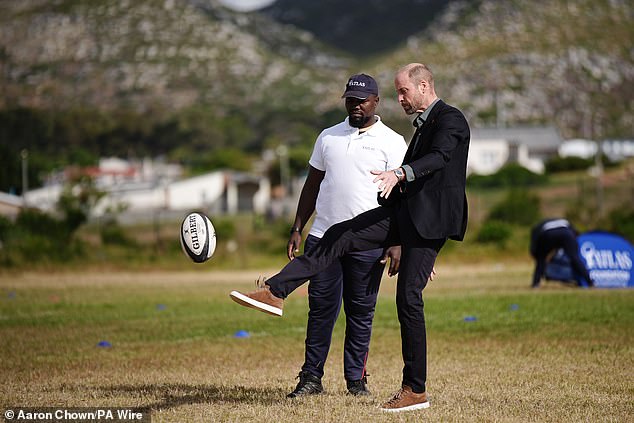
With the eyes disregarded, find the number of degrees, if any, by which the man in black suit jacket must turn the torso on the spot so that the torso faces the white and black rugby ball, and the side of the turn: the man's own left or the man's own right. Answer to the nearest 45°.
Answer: approximately 45° to the man's own right

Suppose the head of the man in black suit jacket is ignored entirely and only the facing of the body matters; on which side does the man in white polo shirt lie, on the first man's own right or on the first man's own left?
on the first man's own right

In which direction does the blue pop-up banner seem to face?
toward the camera

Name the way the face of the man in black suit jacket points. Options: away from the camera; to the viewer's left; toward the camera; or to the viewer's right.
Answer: to the viewer's left

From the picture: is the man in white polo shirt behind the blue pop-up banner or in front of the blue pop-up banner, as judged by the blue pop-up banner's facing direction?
in front

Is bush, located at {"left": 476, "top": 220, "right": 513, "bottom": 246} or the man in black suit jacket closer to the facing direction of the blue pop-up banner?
the man in black suit jacket

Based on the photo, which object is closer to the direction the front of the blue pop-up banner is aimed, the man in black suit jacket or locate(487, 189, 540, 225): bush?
the man in black suit jacket

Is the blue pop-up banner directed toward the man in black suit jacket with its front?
yes

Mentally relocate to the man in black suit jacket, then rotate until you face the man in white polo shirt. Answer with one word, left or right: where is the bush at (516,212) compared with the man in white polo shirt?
right
